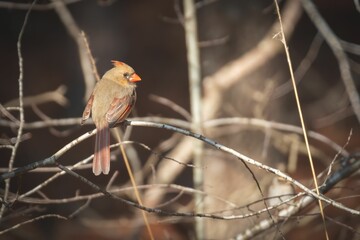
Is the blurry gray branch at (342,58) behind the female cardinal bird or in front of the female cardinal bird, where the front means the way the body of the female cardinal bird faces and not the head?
in front
